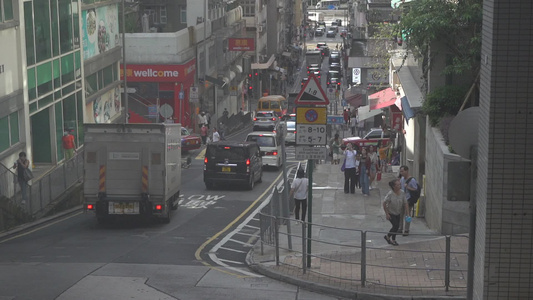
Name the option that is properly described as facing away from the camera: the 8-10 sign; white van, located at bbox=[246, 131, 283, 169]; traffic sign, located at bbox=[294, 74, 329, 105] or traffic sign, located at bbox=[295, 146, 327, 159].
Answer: the white van

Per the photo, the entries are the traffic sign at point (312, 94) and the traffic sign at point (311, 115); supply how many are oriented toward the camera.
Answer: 2

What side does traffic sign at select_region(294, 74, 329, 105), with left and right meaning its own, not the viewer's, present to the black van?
back

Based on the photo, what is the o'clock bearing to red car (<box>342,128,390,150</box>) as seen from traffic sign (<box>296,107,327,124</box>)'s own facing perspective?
The red car is roughly at 6 o'clock from the traffic sign.

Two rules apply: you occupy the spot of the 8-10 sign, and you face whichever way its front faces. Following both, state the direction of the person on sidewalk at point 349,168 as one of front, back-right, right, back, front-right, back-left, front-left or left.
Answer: back

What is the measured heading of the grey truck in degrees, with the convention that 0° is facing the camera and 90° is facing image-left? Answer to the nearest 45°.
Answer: approximately 180°

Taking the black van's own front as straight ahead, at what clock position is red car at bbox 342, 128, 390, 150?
The red car is roughly at 1 o'clock from the black van.

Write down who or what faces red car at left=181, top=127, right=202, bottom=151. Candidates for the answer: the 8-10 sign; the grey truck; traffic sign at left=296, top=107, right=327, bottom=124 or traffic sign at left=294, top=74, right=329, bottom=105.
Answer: the grey truck

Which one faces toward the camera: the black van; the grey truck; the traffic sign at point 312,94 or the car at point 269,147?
the traffic sign

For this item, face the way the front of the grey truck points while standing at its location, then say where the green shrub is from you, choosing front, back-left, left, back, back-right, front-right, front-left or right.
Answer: right

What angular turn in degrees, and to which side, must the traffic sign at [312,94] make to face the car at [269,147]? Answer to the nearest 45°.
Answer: approximately 180°

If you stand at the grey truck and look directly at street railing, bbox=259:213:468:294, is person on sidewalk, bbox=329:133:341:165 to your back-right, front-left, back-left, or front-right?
back-left

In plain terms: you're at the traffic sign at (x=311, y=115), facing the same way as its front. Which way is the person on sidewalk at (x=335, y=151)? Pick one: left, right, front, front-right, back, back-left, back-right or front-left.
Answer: back

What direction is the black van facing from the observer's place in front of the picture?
facing away from the viewer

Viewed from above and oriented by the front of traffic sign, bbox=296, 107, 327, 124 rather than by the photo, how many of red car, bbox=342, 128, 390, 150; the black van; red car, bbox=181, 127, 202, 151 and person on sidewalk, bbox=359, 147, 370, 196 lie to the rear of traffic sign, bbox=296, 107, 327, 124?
4

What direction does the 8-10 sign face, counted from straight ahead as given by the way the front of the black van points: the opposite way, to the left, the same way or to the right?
the opposite way
